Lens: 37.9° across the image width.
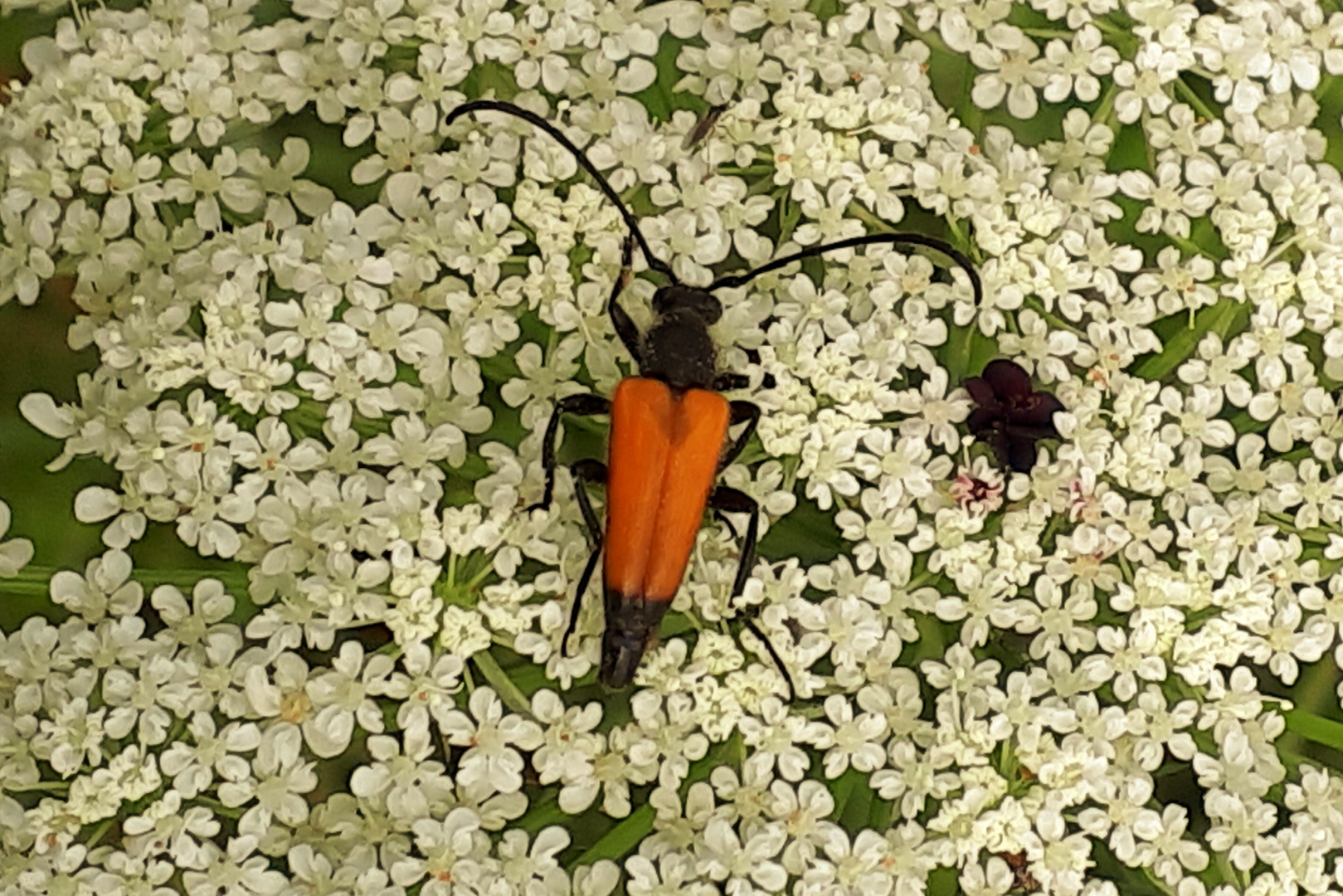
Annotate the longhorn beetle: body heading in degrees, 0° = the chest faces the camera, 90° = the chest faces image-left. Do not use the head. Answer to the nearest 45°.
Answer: approximately 180°
